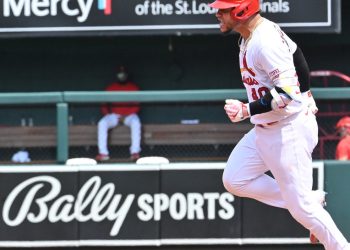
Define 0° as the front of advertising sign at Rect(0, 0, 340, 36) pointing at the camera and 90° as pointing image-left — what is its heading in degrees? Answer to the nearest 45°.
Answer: approximately 0°

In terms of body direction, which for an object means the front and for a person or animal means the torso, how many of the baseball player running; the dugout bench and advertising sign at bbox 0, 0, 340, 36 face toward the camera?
2

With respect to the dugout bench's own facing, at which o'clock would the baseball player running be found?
The baseball player running is roughly at 11 o'clock from the dugout bench.

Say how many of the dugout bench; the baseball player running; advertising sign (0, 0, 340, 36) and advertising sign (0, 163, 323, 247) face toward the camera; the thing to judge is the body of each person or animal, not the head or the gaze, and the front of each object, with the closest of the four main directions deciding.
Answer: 3

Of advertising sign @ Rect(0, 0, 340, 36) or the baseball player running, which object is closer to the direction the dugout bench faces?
the baseball player running

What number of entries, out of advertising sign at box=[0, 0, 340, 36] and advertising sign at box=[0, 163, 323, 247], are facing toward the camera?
2

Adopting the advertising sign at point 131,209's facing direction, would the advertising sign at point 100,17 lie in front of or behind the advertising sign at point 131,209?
behind

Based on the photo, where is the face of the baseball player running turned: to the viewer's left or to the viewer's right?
to the viewer's left
